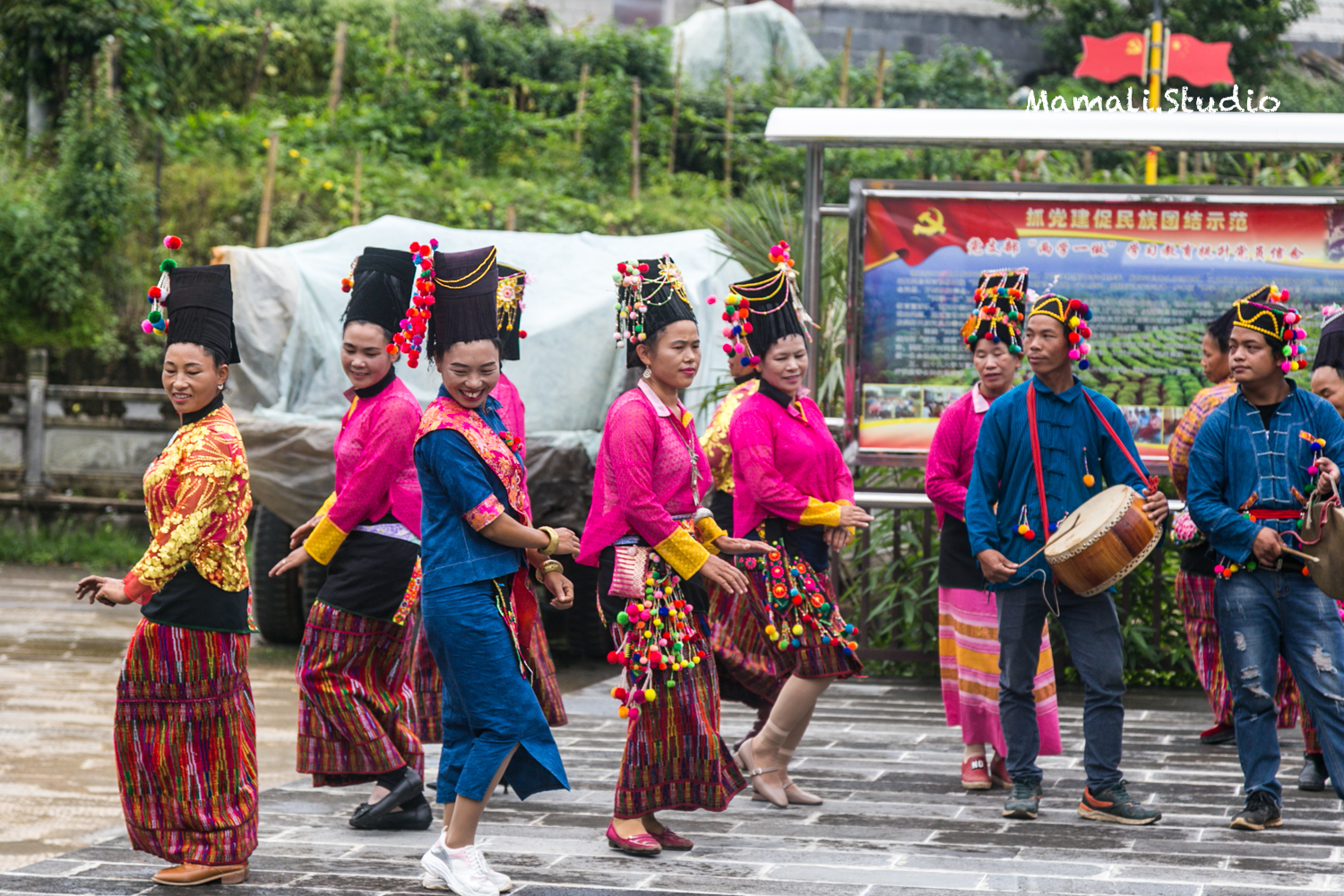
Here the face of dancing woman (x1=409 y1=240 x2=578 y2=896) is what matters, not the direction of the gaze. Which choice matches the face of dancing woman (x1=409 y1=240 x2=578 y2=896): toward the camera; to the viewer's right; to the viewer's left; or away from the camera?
toward the camera

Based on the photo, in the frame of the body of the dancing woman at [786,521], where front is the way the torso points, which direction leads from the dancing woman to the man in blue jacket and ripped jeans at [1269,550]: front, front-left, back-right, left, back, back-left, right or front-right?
front-left

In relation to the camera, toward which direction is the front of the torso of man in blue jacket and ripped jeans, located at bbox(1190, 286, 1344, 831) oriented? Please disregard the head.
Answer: toward the camera

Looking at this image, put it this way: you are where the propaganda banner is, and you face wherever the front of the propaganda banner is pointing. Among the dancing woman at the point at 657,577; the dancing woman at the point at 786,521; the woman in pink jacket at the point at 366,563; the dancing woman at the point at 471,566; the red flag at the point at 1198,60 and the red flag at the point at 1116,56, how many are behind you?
2

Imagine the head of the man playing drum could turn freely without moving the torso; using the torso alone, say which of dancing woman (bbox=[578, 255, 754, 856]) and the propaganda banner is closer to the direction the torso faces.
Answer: the dancing woman

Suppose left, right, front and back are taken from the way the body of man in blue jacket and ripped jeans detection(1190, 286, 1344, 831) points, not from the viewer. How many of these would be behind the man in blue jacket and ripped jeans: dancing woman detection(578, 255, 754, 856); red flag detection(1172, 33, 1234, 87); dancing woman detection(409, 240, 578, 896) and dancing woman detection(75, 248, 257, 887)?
1

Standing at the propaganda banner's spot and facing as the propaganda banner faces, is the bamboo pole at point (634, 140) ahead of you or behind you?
behind

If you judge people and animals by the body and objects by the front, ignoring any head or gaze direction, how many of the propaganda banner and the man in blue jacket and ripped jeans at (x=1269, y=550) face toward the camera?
2

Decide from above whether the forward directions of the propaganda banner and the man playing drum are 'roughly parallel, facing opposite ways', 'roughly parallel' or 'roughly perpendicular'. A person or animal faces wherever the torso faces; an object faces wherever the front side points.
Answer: roughly parallel

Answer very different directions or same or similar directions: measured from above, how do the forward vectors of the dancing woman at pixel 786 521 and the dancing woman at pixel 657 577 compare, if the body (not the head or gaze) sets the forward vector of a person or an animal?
same or similar directions

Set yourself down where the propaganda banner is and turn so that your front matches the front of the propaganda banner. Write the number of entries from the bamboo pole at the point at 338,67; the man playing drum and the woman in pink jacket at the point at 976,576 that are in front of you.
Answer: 2

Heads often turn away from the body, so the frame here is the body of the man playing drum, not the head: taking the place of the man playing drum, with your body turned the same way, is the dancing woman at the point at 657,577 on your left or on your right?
on your right

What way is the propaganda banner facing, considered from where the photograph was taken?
facing the viewer

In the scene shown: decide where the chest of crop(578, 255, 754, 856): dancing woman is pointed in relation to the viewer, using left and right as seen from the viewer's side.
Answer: facing the viewer and to the right of the viewer

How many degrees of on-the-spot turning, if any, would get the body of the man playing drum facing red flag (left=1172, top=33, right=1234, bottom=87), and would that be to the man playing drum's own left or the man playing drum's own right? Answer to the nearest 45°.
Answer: approximately 180°

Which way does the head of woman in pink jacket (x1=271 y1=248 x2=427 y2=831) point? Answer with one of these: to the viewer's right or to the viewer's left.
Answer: to the viewer's left
